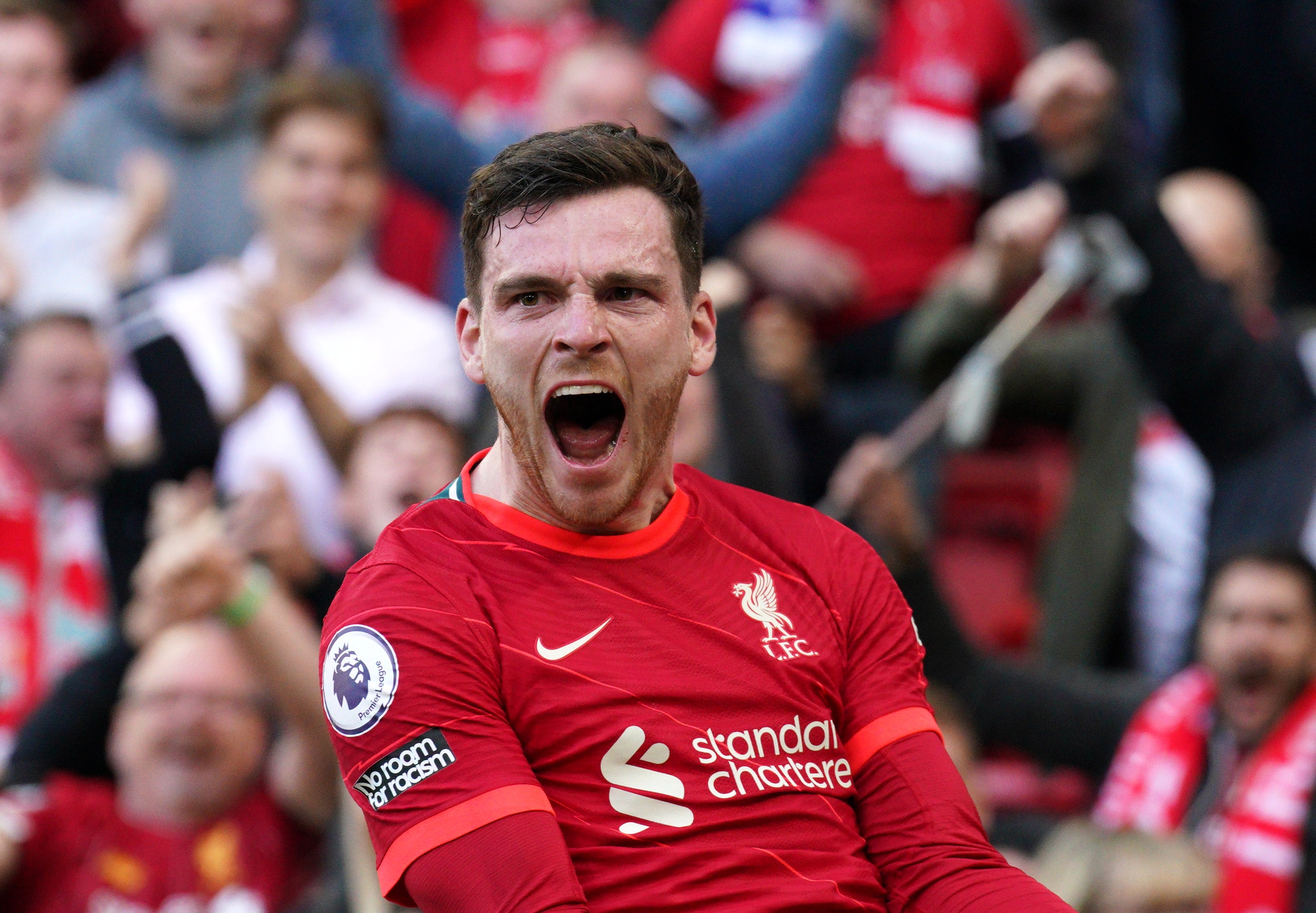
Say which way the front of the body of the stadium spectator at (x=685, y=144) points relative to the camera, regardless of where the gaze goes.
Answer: toward the camera

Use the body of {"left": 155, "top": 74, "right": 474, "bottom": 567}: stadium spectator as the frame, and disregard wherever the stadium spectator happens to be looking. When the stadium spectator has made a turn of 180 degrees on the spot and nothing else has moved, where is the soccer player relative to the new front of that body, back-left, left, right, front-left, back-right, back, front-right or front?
back

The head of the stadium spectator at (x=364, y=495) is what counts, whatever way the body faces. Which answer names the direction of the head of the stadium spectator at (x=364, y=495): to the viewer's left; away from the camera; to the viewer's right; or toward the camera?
toward the camera

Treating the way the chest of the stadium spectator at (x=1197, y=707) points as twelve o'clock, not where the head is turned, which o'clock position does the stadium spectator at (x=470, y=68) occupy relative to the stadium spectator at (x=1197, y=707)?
the stadium spectator at (x=470, y=68) is roughly at 4 o'clock from the stadium spectator at (x=1197, y=707).

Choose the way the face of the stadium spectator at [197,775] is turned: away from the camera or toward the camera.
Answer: toward the camera

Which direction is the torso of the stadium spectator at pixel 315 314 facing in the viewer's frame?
toward the camera

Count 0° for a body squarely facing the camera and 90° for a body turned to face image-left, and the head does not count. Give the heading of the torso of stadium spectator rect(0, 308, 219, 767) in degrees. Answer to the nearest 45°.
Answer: approximately 315°

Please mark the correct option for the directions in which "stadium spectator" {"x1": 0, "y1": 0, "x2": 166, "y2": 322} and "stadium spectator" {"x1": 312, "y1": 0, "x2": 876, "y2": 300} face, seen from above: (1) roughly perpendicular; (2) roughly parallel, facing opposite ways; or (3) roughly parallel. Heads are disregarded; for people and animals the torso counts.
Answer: roughly parallel

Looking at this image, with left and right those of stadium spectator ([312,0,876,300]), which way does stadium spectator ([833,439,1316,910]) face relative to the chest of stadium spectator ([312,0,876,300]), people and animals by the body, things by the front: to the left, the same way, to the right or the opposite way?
the same way

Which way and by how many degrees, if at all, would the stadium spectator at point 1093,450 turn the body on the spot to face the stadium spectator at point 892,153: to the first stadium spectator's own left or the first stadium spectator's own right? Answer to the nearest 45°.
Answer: approximately 90° to the first stadium spectator's own right

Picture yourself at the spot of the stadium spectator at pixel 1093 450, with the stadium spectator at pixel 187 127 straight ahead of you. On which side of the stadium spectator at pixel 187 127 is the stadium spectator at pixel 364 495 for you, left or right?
left

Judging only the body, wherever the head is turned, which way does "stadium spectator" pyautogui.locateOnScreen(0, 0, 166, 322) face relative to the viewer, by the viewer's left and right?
facing the viewer

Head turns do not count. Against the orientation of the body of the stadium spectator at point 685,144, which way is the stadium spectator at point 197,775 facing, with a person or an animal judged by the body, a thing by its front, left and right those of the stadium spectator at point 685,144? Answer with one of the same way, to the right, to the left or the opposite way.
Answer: the same way

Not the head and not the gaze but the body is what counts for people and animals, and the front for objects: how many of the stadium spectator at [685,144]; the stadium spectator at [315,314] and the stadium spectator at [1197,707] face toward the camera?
3

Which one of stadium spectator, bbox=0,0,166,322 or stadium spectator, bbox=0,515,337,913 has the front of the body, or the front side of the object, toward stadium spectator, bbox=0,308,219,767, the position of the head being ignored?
stadium spectator, bbox=0,0,166,322
